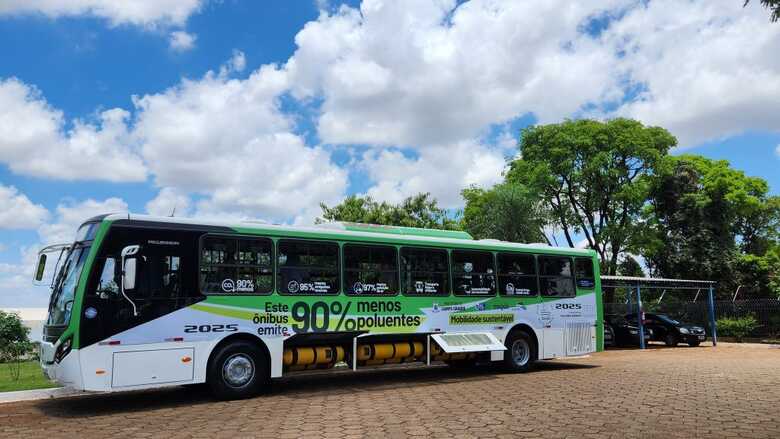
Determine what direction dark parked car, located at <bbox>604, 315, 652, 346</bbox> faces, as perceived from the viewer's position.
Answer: facing the viewer and to the right of the viewer

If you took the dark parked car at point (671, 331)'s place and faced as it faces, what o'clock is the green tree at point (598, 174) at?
The green tree is roughly at 7 o'clock from the dark parked car.

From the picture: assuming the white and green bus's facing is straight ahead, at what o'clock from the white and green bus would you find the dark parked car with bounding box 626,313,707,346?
The dark parked car is roughly at 6 o'clock from the white and green bus.

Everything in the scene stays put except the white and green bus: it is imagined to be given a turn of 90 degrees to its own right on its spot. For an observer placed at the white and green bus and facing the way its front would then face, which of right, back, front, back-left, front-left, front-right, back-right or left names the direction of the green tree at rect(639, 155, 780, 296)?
right

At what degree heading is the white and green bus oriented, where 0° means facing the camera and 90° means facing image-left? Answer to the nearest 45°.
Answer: approximately 45°

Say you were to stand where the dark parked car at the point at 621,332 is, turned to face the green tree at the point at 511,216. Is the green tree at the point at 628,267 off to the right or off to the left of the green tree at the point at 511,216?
right

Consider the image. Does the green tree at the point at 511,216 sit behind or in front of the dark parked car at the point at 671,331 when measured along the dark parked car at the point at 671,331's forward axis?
behind

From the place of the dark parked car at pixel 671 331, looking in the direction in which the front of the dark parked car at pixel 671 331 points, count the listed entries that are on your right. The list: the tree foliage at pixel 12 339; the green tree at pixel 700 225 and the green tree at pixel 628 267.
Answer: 1
